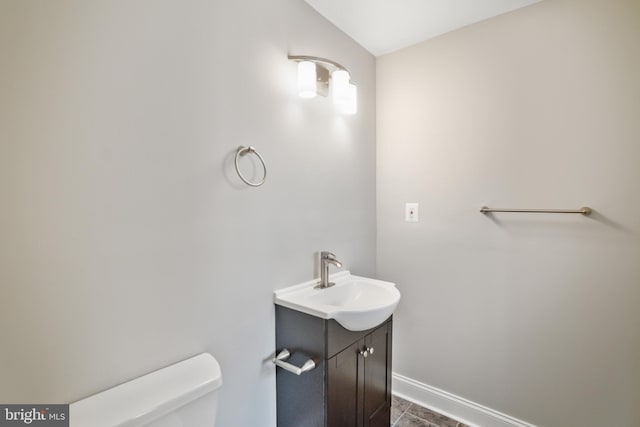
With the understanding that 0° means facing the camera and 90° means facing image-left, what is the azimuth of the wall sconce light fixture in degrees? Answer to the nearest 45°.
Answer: approximately 315°

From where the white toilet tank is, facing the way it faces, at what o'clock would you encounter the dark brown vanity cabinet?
The dark brown vanity cabinet is roughly at 10 o'clock from the white toilet tank.

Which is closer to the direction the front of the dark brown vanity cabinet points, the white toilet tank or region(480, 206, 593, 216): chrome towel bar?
the chrome towel bar
